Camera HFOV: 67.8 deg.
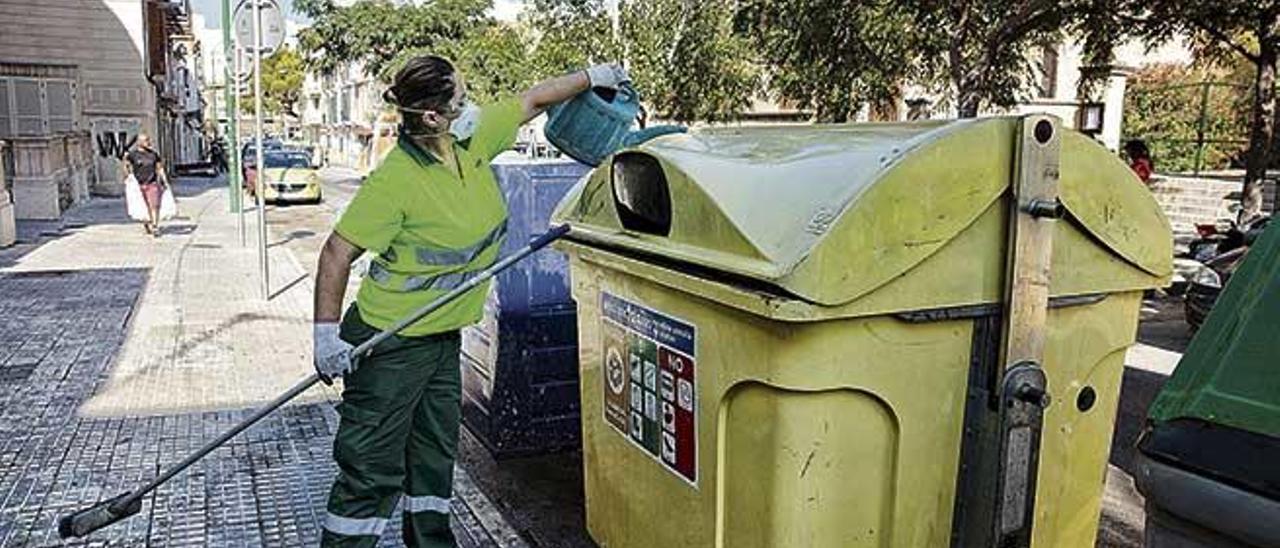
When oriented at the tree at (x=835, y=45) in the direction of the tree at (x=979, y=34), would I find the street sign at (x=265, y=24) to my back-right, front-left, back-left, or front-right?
back-right

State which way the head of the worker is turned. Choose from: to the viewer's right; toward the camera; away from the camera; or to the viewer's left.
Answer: to the viewer's right

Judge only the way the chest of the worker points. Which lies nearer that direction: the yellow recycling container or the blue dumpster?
the yellow recycling container
